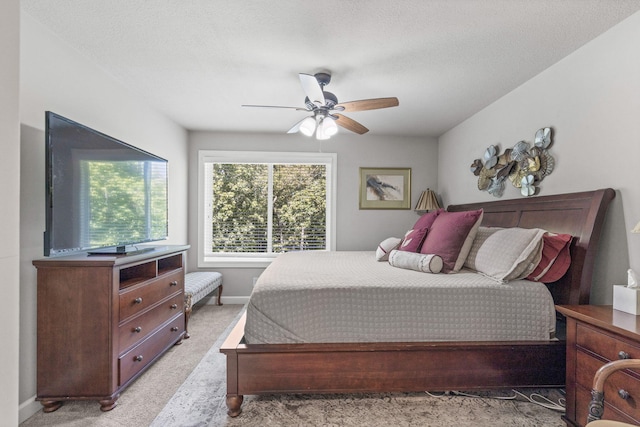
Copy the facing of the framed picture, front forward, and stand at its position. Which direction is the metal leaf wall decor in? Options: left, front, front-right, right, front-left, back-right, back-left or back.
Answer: front-left

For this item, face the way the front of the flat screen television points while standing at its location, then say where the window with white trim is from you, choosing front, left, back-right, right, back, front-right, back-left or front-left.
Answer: left

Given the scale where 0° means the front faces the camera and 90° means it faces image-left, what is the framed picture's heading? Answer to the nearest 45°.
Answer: approximately 0°

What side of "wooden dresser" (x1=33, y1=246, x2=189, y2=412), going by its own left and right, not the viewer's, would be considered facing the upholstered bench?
left

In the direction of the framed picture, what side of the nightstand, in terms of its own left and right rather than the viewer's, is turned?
right

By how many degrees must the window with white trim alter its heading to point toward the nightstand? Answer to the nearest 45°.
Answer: approximately 45° to its left

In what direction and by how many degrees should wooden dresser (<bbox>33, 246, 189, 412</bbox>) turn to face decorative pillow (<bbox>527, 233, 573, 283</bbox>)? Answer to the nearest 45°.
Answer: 0° — it already faces it

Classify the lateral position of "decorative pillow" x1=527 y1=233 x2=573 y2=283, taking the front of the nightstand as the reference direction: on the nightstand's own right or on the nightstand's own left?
on the nightstand's own right

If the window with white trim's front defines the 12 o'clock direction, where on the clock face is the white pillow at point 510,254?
The white pillow is roughly at 11 o'clock from the window with white trim.

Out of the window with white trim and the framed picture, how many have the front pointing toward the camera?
2

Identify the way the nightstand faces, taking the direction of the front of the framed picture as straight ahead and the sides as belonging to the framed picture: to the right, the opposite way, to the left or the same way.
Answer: to the right

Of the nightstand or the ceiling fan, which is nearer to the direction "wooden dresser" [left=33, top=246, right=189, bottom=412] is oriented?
the nightstand

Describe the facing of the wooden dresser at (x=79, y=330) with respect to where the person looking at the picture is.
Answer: facing the viewer and to the right of the viewer

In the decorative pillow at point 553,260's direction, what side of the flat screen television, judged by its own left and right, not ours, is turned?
front

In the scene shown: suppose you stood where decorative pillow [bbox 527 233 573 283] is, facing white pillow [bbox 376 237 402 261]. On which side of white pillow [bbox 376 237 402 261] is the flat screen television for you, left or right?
left

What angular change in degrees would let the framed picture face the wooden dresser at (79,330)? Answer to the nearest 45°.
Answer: approximately 45° to its right

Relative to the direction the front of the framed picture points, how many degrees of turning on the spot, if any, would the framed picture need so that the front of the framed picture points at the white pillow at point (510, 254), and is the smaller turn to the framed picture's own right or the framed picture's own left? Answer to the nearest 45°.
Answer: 0° — it already faces it
